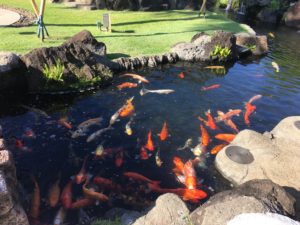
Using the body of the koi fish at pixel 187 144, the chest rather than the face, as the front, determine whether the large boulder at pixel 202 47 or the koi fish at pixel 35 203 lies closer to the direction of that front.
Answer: the large boulder

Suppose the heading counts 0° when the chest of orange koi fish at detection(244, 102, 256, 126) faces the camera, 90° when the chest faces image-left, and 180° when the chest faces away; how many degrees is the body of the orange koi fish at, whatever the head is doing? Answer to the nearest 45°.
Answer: approximately 180°

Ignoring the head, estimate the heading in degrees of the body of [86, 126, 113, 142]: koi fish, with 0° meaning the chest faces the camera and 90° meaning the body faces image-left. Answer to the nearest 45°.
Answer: approximately 45°
